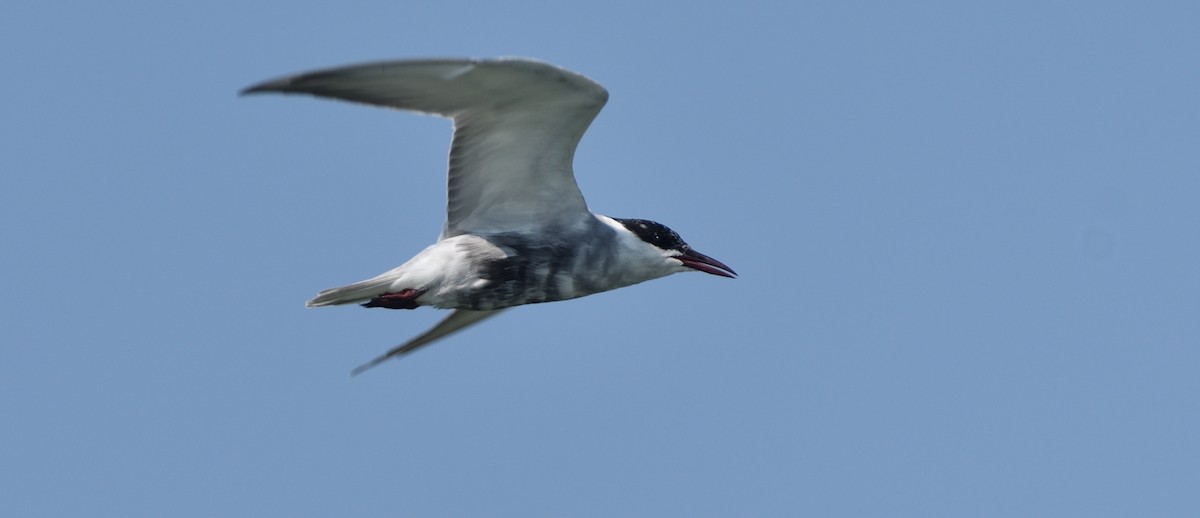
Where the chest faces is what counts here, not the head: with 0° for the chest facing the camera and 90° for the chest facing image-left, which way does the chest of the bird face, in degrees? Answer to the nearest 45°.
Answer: approximately 270°
